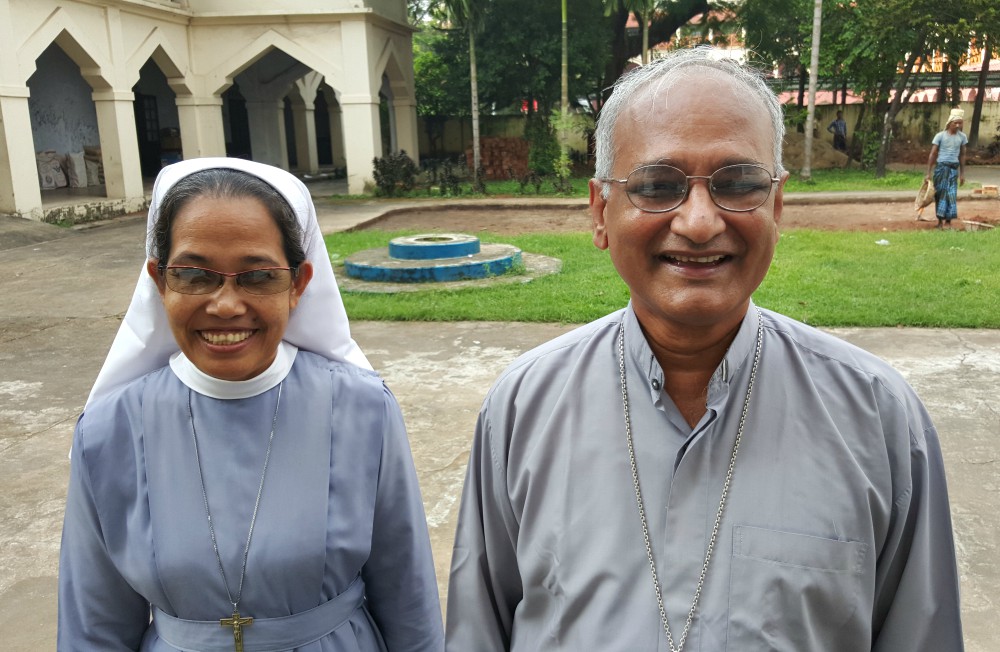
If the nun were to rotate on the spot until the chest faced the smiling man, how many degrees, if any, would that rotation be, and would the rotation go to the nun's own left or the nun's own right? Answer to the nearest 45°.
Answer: approximately 45° to the nun's own left

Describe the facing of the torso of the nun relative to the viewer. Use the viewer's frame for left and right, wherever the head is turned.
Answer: facing the viewer

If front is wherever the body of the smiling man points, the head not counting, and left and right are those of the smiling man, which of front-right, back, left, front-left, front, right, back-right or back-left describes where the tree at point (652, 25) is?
back

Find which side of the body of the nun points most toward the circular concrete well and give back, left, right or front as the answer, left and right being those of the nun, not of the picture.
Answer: back

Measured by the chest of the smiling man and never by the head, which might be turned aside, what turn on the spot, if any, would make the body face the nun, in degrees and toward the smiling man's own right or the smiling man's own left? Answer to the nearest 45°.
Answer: approximately 90° to the smiling man's own right

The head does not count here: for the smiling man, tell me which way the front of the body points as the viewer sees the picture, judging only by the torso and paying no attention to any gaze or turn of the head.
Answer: toward the camera

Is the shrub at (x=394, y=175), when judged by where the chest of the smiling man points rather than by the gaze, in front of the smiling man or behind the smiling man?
behind

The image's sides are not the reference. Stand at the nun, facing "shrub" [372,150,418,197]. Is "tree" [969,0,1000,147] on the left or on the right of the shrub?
right

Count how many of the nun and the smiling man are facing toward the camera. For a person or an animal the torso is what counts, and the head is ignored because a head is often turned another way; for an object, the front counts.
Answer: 2

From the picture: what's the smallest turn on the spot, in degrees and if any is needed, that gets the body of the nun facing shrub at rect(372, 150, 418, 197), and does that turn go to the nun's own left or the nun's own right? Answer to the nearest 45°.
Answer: approximately 180°

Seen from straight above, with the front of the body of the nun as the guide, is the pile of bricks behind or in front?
behind

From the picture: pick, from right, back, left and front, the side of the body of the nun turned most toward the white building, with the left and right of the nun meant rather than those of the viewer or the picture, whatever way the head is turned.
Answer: back
